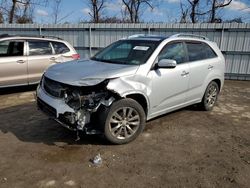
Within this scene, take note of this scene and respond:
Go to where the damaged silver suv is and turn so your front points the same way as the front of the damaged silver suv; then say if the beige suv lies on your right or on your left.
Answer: on your right

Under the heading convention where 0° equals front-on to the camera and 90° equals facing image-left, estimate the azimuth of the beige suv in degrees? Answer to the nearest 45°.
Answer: approximately 90°

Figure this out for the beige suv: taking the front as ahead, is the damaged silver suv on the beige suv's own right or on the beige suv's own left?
on the beige suv's own left

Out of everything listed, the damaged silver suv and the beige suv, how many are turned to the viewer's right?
0
